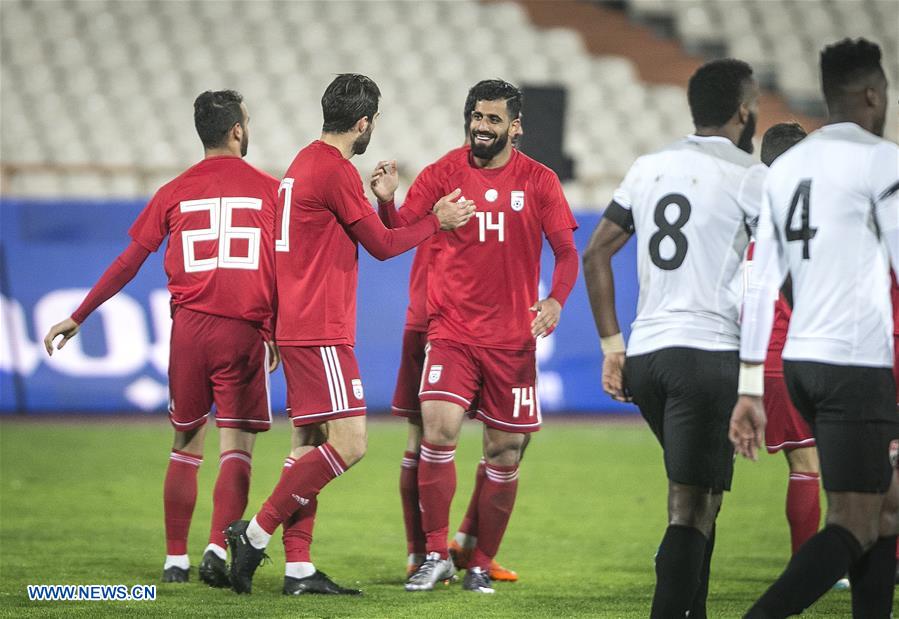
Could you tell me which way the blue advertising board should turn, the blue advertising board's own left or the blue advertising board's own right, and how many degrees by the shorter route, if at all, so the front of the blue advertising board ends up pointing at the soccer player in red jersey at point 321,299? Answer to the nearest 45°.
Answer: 0° — it already faces them

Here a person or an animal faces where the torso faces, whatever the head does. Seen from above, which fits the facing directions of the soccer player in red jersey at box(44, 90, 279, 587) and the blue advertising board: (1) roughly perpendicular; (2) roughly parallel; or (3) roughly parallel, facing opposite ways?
roughly parallel, facing opposite ways

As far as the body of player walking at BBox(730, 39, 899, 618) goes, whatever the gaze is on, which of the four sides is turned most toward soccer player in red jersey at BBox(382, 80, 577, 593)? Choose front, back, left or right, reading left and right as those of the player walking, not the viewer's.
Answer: left

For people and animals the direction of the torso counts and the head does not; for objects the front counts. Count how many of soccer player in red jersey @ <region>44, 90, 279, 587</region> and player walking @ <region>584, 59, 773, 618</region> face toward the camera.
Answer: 0

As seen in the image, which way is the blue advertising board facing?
toward the camera

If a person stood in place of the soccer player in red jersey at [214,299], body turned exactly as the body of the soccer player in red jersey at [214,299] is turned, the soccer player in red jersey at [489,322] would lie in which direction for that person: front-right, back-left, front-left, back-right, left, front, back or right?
right

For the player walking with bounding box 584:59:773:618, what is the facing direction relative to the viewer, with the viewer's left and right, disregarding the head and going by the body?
facing away from the viewer and to the right of the viewer

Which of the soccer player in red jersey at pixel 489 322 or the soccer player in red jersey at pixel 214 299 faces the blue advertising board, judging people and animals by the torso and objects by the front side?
the soccer player in red jersey at pixel 214 299

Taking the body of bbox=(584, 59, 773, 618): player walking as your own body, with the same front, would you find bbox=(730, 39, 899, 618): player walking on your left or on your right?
on your right

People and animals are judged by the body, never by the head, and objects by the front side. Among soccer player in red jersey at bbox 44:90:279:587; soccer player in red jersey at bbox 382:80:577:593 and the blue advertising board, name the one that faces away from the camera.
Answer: soccer player in red jersey at bbox 44:90:279:587

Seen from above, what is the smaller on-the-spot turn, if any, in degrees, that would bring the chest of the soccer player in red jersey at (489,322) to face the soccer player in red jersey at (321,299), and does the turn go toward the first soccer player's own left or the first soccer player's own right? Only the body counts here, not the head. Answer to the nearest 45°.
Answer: approximately 45° to the first soccer player's own right

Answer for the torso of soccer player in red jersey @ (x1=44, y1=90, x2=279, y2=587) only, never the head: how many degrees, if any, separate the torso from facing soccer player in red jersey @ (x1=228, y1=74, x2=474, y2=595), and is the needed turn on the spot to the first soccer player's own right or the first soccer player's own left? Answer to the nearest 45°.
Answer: approximately 135° to the first soccer player's own right

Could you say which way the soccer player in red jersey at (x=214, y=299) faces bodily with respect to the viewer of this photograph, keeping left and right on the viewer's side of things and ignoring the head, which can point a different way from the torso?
facing away from the viewer

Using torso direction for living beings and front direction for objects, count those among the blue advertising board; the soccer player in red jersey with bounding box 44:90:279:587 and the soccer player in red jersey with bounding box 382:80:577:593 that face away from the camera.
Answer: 1

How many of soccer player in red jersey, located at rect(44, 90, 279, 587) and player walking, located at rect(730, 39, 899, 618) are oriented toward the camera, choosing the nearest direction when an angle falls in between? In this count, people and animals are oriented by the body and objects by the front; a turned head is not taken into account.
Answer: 0

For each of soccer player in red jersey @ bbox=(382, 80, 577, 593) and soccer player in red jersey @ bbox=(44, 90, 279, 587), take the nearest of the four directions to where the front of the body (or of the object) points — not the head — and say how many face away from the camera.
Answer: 1

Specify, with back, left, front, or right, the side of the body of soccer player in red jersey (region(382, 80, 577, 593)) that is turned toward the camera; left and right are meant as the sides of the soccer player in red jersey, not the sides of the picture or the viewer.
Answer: front
